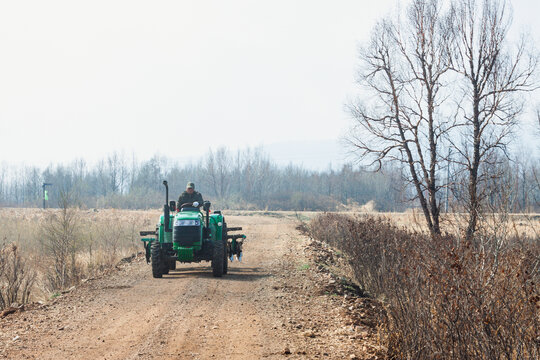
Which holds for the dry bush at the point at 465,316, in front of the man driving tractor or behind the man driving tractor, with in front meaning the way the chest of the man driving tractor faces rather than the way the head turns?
in front

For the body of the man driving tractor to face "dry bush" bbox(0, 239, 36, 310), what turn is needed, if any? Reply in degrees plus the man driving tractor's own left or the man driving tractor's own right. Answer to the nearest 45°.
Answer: approximately 90° to the man driving tractor's own right

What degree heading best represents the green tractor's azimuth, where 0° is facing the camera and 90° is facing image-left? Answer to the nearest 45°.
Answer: approximately 0°

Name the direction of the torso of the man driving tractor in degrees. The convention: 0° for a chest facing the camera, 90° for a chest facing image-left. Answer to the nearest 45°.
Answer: approximately 0°
